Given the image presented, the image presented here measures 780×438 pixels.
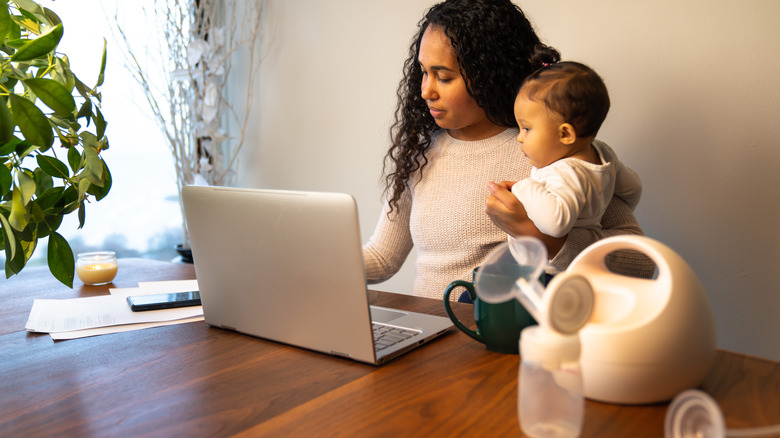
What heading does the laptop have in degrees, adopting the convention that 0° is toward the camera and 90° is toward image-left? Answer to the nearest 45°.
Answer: approximately 225°

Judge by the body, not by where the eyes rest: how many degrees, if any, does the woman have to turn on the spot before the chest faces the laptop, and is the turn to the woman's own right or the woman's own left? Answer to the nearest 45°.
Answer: approximately 45° to the woman's own left

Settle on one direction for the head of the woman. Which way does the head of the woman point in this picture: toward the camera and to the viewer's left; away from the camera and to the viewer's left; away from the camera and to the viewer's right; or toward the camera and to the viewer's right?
toward the camera and to the viewer's left

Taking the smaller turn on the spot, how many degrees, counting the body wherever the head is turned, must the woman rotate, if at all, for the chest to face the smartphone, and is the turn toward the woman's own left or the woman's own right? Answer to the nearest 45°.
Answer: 0° — they already face it

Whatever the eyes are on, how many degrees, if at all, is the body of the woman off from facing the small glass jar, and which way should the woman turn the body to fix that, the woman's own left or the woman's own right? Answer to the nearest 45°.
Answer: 0° — they already face it

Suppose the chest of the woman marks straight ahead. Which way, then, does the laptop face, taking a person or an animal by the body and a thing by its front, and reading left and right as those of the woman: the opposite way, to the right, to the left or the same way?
the opposite way

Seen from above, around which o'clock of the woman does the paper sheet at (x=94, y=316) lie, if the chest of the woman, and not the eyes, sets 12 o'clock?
The paper sheet is roughly at 12 o'clock from the woman.

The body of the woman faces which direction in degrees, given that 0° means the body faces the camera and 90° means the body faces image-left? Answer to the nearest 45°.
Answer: approximately 45°
